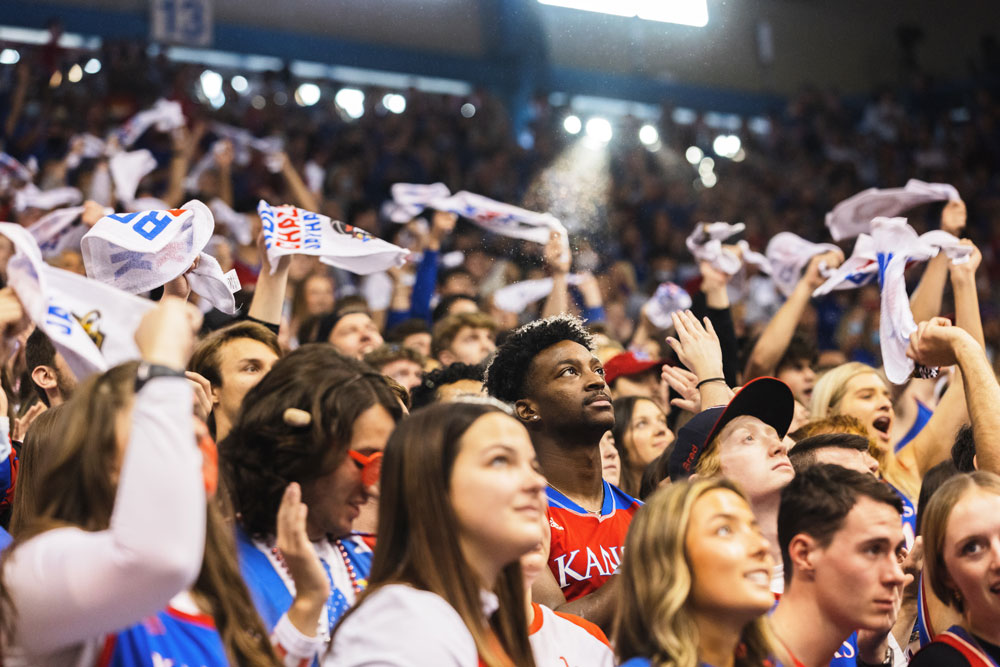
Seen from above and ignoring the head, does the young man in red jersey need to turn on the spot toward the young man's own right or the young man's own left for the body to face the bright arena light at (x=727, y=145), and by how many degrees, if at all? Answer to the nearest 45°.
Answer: approximately 135° to the young man's own left

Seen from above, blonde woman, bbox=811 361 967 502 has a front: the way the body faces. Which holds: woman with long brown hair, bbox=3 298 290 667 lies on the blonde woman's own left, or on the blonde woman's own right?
on the blonde woman's own right

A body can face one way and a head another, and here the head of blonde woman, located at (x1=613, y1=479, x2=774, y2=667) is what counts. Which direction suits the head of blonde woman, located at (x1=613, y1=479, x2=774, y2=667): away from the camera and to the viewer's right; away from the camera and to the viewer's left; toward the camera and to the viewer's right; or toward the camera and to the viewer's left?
toward the camera and to the viewer's right

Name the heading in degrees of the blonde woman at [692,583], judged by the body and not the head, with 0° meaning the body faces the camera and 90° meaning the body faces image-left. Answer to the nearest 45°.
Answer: approximately 315°

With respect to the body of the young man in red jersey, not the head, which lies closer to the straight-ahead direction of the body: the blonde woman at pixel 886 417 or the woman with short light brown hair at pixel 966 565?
the woman with short light brown hair

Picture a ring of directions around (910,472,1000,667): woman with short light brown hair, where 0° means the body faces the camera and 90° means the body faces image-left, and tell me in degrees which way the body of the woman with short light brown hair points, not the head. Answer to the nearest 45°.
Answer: approximately 315°

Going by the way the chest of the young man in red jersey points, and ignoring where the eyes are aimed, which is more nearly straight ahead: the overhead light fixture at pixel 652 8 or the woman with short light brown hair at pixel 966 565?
the woman with short light brown hair

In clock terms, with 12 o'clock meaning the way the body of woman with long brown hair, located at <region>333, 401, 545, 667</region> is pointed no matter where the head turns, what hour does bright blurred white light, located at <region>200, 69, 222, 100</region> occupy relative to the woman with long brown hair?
The bright blurred white light is roughly at 7 o'clock from the woman with long brown hair.

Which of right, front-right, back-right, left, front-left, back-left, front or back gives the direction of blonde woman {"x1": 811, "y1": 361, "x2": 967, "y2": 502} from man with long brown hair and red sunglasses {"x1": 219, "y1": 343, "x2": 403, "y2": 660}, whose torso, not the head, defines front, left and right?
left

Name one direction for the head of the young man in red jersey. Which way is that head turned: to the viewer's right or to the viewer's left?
to the viewer's right

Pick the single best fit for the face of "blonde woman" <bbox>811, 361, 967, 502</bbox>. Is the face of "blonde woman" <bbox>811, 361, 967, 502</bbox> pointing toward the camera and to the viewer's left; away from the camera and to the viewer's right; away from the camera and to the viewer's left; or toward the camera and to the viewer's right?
toward the camera and to the viewer's right
